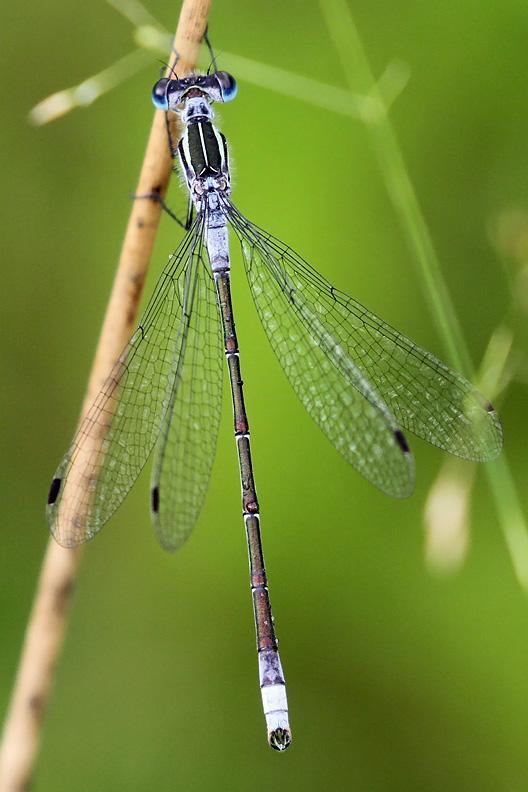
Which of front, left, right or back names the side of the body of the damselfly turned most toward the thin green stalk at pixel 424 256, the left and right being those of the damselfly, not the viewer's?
right

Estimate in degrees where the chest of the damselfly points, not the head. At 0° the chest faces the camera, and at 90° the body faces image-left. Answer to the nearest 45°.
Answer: approximately 180°
